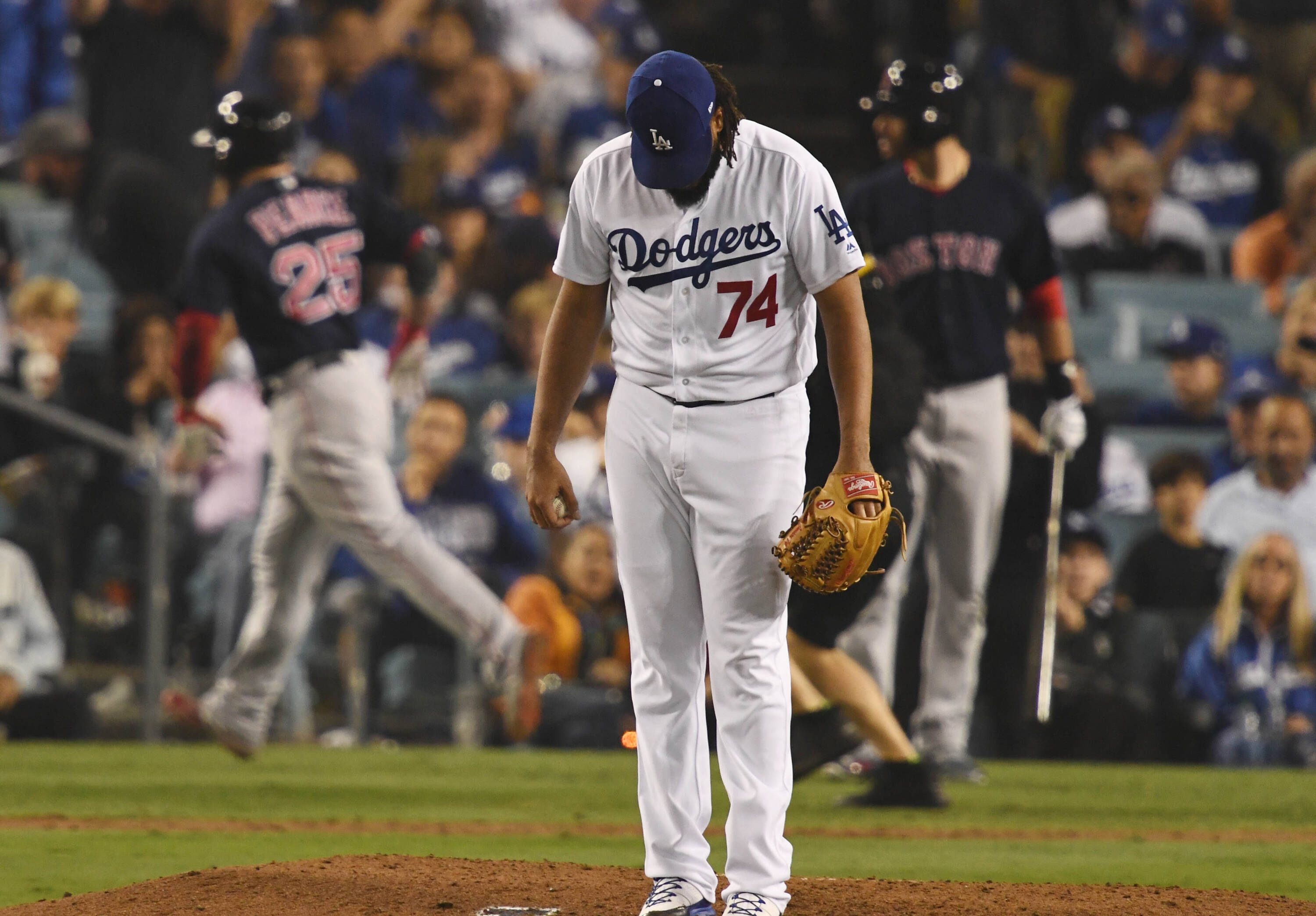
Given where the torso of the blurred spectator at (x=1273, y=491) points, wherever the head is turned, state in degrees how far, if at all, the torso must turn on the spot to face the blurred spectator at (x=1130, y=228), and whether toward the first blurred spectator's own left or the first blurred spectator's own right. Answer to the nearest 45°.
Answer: approximately 180°

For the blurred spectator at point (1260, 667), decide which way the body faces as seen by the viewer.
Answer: toward the camera

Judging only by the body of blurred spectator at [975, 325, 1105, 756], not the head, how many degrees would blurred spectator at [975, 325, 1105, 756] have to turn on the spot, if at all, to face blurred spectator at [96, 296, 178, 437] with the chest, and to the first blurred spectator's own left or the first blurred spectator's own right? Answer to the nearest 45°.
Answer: approximately 90° to the first blurred spectator's own right

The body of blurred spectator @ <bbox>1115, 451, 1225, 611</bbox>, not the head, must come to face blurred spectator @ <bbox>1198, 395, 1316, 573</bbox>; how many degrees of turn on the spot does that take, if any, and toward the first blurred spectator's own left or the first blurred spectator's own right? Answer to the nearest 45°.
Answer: approximately 135° to the first blurred spectator's own left

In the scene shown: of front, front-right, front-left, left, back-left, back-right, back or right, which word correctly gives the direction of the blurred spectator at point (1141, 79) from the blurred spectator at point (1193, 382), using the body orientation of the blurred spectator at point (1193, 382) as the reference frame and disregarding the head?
back-right

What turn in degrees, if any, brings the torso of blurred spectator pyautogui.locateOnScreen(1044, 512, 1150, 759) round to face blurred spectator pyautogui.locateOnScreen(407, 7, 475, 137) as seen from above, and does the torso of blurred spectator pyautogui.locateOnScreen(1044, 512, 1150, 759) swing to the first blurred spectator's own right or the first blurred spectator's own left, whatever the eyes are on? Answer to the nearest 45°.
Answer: approximately 135° to the first blurred spectator's own right

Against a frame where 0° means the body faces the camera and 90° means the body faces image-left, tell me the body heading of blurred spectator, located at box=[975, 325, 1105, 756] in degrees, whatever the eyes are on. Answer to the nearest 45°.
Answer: approximately 0°

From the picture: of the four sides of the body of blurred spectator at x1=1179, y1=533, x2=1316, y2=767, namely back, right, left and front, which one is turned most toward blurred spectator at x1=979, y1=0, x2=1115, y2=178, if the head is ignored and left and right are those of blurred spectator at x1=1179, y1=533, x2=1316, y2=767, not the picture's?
back

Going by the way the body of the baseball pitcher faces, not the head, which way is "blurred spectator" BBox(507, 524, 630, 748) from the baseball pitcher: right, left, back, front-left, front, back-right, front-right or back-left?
back

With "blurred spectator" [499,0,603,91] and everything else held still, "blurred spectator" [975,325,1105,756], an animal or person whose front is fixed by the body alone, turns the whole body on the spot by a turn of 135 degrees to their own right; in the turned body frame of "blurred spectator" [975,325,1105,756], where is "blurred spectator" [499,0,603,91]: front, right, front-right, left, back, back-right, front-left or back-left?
front

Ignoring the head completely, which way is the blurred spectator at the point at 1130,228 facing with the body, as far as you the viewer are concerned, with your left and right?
facing the viewer
